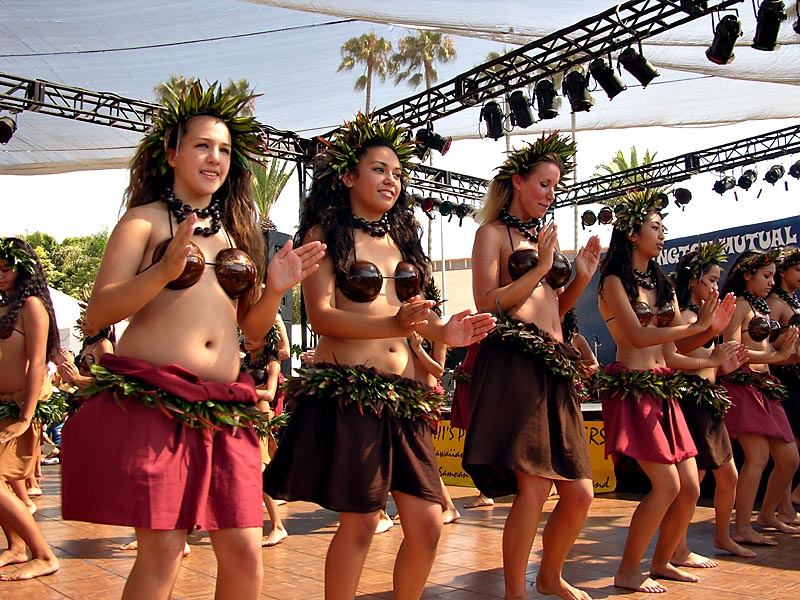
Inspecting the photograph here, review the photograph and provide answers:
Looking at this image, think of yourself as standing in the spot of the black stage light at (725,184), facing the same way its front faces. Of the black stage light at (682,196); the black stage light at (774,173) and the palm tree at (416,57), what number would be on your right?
2

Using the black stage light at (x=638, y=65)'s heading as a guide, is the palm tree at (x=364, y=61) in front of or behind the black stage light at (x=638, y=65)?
behind

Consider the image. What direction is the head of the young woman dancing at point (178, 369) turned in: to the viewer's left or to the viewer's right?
to the viewer's right

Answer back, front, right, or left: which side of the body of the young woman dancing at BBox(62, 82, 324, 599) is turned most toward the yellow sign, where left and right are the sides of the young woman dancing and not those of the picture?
left

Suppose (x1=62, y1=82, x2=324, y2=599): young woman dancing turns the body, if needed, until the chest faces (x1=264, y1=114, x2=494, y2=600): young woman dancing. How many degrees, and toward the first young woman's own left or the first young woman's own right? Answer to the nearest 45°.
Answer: approximately 90° to the first young woman's own left

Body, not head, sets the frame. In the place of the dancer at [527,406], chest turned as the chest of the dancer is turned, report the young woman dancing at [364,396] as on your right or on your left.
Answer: on your right
